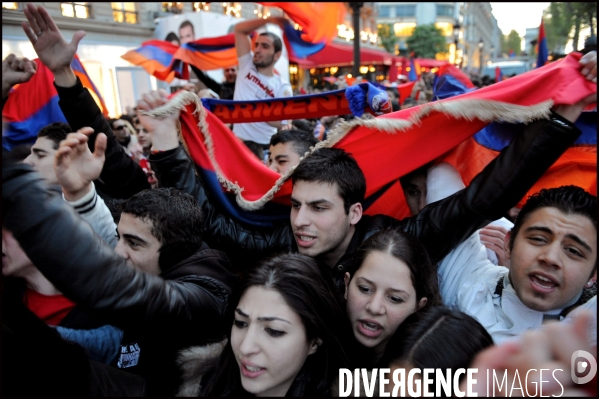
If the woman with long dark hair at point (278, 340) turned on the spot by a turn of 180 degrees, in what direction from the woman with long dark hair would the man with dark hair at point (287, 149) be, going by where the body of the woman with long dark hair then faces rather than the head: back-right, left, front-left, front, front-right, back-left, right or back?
front-left

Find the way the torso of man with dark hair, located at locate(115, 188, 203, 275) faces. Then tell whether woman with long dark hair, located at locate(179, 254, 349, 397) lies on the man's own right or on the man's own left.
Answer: on the man's own left

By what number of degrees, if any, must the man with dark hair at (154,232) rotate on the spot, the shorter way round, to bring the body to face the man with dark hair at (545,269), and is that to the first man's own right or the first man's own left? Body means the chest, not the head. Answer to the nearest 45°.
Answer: approximately 135° to the first man's own left

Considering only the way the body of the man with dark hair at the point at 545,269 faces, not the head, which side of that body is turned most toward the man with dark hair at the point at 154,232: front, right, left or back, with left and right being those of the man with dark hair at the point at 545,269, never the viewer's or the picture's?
right

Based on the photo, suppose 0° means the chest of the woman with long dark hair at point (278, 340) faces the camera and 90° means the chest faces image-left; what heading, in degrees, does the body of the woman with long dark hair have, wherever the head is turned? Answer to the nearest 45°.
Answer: approximately 45°

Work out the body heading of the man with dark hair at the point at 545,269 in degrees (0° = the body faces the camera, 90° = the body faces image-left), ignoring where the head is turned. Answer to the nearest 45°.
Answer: approximately 0°
